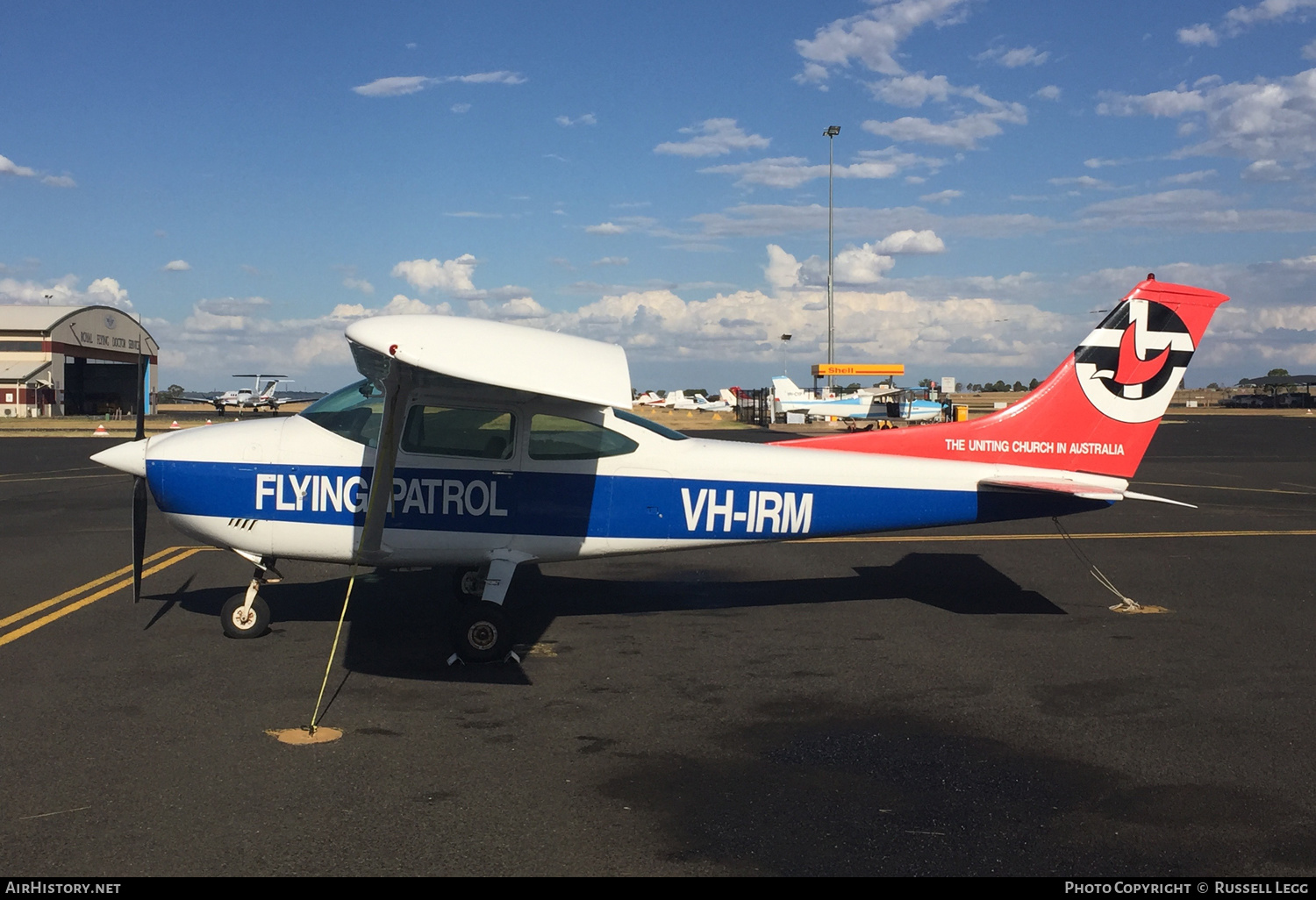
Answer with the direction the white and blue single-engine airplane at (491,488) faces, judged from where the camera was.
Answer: facing to the left of the viewer
